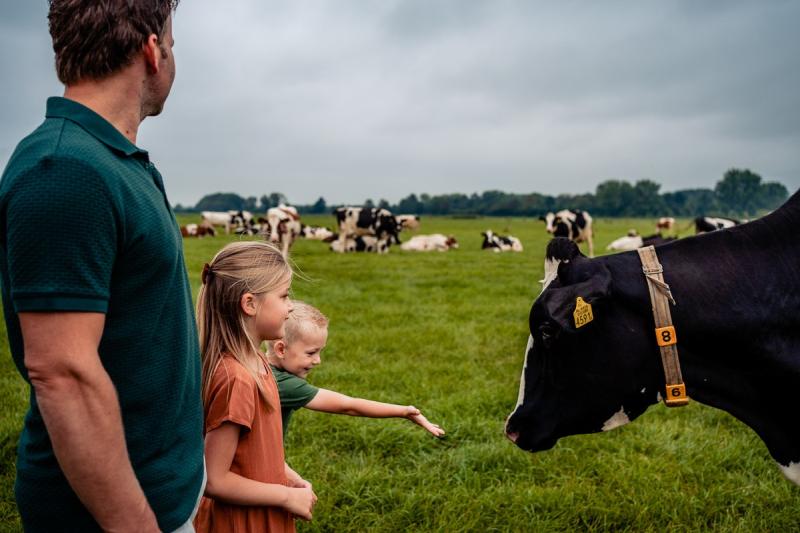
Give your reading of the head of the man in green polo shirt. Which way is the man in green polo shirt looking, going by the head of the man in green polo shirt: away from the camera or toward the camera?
away from the camera

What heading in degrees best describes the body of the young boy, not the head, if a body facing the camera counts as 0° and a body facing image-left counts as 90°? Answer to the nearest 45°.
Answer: approximately 270°

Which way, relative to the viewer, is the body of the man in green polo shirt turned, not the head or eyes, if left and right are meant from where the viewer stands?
facing to the right of the viewer

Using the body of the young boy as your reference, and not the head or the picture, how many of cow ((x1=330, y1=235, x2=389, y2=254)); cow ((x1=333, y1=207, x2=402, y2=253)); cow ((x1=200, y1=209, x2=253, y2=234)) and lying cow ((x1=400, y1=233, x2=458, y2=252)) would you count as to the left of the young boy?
4

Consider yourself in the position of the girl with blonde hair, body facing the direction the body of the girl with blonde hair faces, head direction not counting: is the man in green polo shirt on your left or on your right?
on your right

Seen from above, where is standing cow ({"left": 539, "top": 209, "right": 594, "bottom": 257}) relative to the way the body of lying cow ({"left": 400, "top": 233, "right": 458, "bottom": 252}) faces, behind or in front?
in front

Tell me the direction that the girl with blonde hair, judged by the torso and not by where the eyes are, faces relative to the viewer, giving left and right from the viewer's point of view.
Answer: facing to the right of the viewer

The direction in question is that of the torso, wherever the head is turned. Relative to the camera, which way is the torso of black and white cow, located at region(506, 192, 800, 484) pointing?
to the viewer's left
